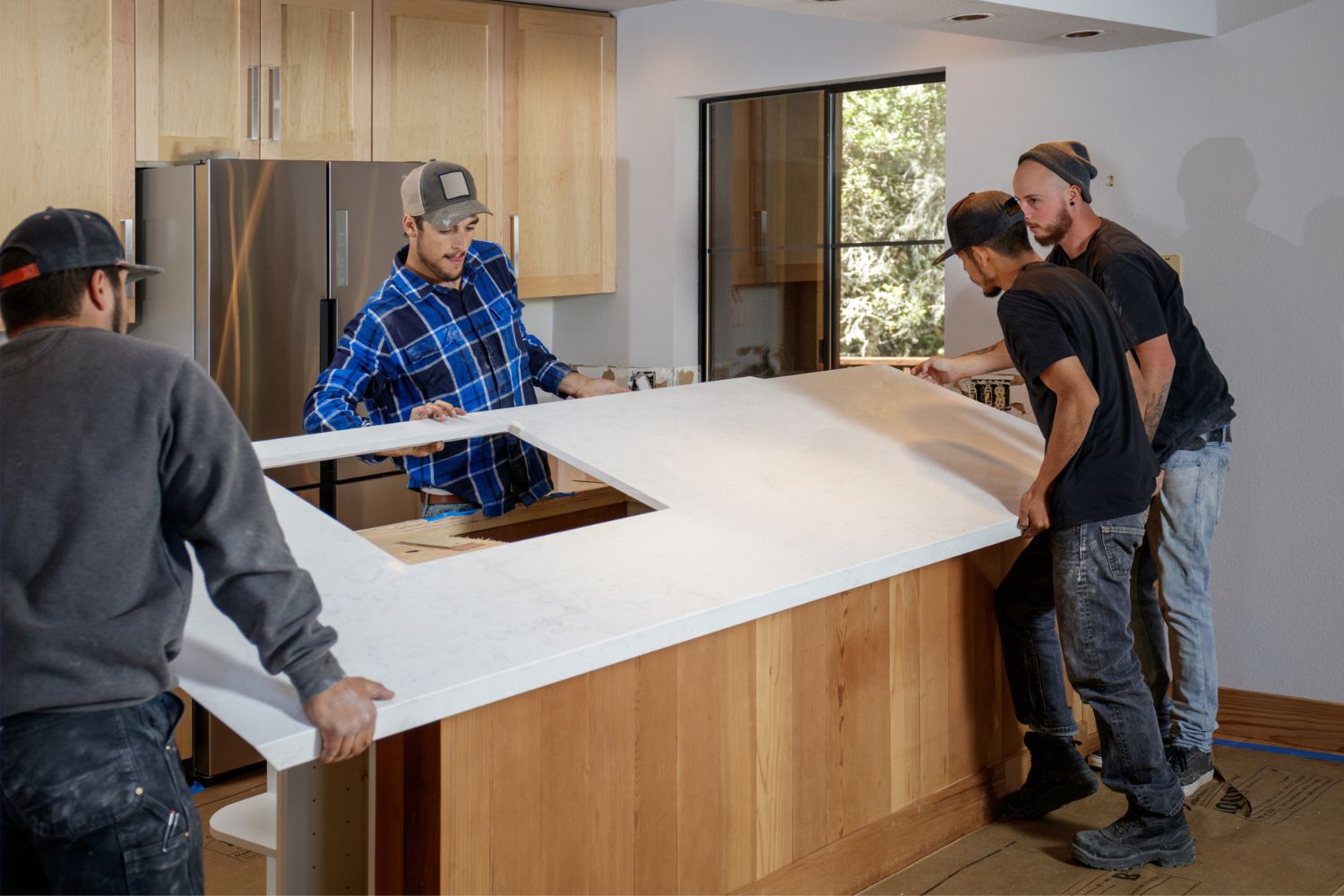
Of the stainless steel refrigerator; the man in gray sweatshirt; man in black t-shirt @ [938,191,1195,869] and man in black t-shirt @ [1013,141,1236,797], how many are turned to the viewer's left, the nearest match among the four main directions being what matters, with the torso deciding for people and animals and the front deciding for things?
2

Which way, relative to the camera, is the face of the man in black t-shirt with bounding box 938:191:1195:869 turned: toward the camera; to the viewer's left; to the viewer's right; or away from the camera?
to the viewer's left

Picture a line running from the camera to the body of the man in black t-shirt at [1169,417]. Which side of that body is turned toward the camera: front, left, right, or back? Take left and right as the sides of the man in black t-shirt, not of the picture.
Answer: left

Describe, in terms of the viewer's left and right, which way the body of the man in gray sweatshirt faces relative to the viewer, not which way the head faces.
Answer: facing away from the viewer and to the right of the viewer

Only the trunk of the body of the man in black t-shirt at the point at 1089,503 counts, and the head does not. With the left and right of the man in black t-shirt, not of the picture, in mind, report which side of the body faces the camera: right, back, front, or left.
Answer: left

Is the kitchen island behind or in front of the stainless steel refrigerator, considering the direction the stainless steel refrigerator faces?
in front

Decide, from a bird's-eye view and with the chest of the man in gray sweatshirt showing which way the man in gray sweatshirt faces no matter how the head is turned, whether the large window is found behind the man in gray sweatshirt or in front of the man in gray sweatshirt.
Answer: in front

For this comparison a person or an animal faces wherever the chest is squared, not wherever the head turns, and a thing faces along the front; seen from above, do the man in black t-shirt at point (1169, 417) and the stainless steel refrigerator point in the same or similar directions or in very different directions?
very different directions
